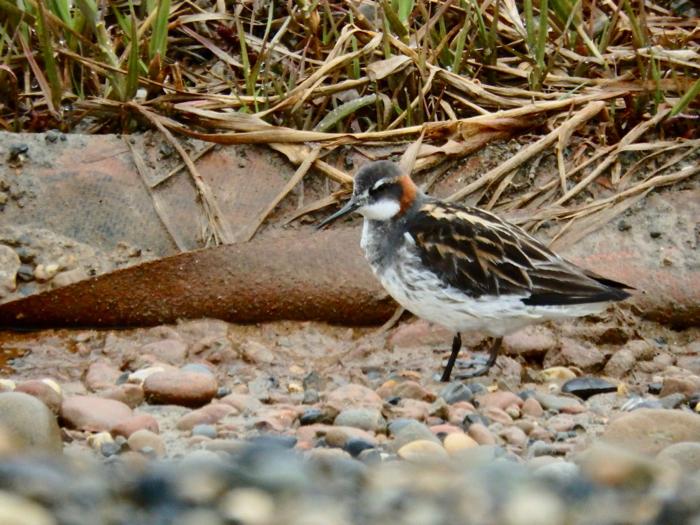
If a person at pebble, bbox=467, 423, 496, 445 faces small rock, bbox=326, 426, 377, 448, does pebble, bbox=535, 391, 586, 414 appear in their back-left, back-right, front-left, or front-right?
back-right

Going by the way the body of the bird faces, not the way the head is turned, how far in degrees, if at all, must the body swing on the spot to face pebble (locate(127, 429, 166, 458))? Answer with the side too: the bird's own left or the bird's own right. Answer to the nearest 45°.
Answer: approximately 45° to the bird's own left

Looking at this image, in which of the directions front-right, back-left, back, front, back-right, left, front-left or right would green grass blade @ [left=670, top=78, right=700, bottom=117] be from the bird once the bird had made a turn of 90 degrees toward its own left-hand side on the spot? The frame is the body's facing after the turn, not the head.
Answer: back-left

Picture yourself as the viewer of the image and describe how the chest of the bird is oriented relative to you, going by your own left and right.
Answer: facing to the left of the viewer

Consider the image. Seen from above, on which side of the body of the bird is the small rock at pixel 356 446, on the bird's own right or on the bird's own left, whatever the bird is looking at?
on the bird's own left

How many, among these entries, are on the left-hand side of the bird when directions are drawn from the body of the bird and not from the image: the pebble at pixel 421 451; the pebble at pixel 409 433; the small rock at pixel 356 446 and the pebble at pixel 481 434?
4

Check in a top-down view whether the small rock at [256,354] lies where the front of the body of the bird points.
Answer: yes

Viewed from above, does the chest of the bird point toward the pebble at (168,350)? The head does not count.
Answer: yes

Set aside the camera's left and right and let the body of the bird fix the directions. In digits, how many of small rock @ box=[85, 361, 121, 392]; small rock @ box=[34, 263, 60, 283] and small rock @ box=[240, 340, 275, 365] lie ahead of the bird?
3

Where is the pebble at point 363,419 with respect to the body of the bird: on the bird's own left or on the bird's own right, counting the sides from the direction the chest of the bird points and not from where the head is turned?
on the bird's own left

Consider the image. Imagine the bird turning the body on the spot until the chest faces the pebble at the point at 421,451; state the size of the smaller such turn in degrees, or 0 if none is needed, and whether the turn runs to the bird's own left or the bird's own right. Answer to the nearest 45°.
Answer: approximately 90° to the bird's own left
